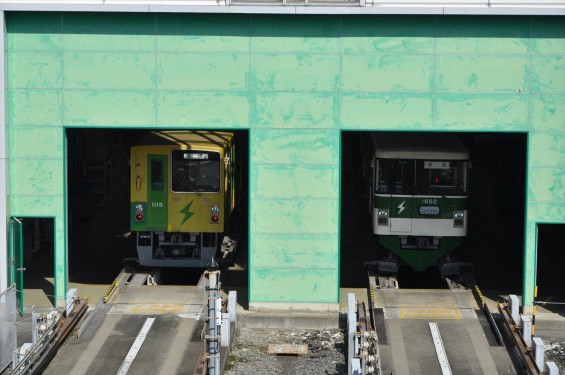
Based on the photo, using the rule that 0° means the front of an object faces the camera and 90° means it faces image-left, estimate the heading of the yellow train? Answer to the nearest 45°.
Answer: approximately 0°

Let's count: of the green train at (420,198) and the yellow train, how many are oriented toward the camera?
2

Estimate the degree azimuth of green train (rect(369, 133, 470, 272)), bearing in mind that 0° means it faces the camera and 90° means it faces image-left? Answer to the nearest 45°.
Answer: approximately 0°

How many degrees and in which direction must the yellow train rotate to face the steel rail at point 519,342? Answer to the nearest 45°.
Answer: approximately 45° to its left

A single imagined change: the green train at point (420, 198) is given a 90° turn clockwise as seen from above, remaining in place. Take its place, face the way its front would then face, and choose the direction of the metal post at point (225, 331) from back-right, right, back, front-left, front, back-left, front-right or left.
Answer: front-left

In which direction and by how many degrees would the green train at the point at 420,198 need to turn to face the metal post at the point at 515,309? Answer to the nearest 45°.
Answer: approximately 45° to its left

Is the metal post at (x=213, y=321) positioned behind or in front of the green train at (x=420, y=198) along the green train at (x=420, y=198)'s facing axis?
in front
